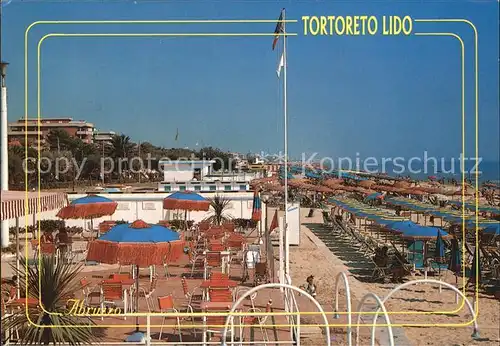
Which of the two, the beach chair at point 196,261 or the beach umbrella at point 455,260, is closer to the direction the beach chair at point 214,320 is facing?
the beach chair

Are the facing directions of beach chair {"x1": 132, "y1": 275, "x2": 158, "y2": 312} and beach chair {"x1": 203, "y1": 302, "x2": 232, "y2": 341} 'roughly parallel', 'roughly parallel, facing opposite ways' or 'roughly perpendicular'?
roughly perpendicular

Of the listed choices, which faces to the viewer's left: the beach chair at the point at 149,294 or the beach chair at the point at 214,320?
the beach chair at the point at 149,294

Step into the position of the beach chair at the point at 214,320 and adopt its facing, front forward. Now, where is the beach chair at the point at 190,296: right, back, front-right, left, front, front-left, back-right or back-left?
front

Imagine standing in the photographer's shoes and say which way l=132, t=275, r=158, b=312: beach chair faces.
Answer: facing to the left of the viewer

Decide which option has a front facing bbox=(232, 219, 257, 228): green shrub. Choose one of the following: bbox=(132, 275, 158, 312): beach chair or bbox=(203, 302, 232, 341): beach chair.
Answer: bbox=(203, 302, 232, 341): beach chair

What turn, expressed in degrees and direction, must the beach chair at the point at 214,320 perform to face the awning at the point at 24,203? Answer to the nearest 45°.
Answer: approximately 90° to its left

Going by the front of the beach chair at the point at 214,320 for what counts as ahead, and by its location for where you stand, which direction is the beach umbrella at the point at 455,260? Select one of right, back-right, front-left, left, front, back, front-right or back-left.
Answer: front-right

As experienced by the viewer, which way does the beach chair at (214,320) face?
facing away from the viewer

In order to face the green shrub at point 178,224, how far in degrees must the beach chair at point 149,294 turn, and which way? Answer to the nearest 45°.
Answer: approximately 90° to its right

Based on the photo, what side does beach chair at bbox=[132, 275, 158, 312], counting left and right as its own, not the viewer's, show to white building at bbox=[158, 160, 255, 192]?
right
